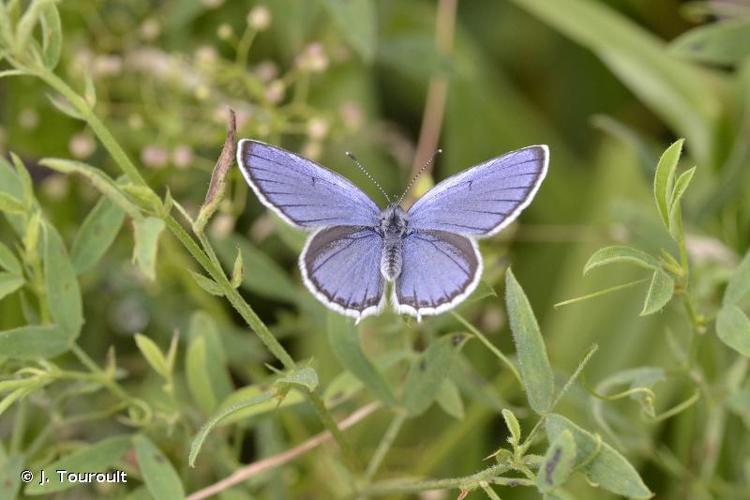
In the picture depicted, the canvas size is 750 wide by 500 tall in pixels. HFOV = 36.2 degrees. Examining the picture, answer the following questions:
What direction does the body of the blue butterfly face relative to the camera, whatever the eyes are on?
away from the camera

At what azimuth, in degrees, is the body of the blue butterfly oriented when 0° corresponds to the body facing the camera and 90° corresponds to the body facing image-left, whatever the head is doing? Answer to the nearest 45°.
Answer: approximately 180°
